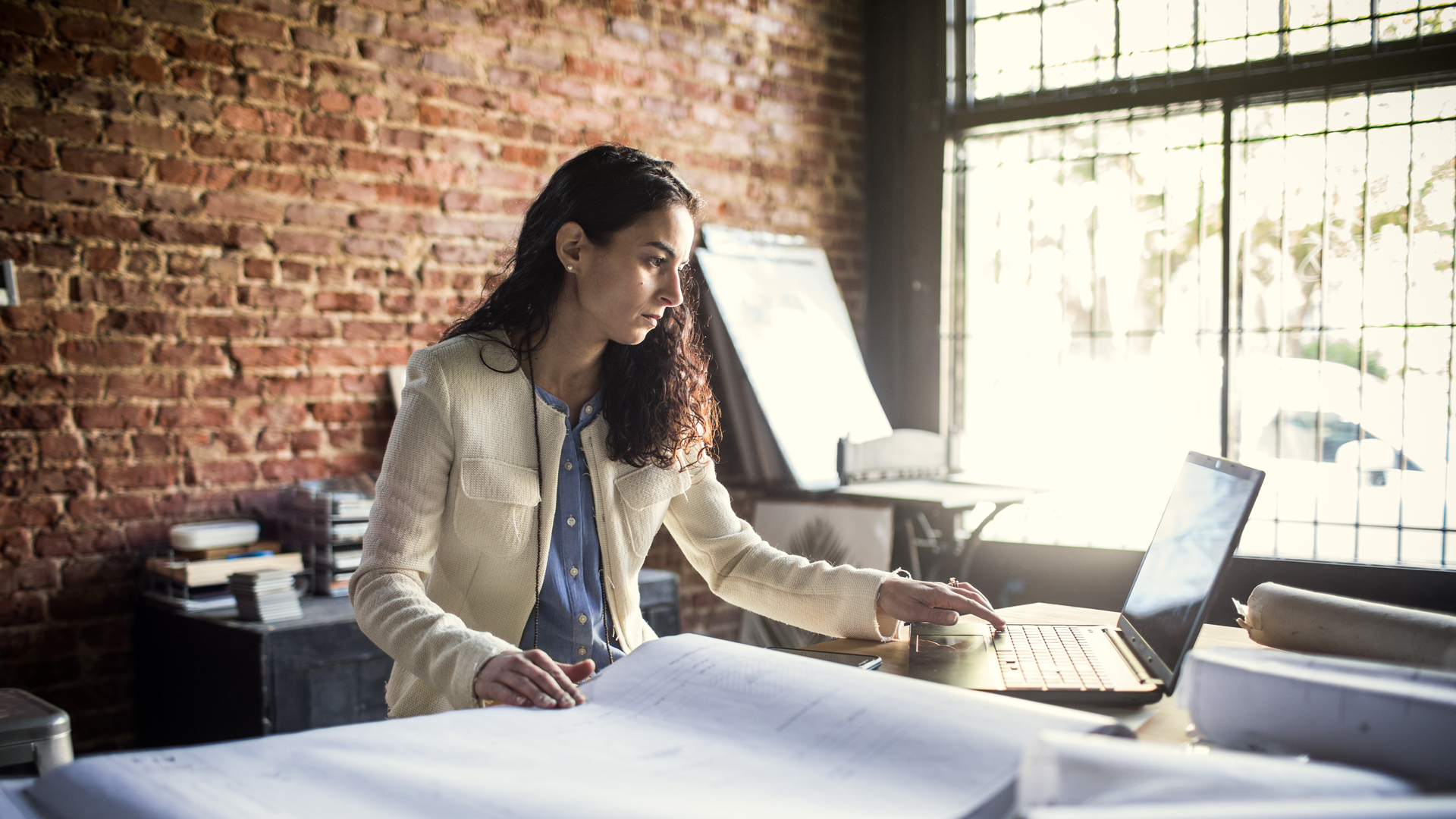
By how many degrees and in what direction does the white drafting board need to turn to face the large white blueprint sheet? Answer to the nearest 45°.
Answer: approximately 45° to its right

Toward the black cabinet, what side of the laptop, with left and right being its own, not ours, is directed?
front

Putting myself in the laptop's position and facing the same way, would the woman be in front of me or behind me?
in front

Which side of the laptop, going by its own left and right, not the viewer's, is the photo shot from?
left

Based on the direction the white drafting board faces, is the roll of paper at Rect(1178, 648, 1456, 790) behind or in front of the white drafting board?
in front

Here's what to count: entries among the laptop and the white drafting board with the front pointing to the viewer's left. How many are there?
1

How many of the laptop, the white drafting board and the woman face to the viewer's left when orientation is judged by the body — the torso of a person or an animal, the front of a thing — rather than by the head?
1

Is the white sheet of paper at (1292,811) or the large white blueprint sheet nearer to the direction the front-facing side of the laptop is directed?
the large white blueprint sheet

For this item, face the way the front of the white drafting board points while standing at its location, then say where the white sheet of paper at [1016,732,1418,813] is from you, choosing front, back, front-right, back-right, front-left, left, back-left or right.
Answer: front-right

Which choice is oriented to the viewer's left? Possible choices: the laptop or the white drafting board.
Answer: the laptop

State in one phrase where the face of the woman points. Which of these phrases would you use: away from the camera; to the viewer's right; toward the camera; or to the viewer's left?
to the viewer's right

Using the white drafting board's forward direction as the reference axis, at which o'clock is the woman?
The woman is roughly at 2 o'clock from the white drafting board.

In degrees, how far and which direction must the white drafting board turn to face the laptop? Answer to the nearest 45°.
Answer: approximately 45° to its right

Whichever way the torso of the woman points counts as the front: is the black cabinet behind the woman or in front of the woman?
behind

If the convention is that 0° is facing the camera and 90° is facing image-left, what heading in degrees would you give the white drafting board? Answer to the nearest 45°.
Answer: approximately 315°

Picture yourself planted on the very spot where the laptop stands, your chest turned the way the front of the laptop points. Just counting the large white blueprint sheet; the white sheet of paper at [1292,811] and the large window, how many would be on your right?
1

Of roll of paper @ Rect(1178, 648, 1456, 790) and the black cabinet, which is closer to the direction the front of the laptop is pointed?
the black cabinet
